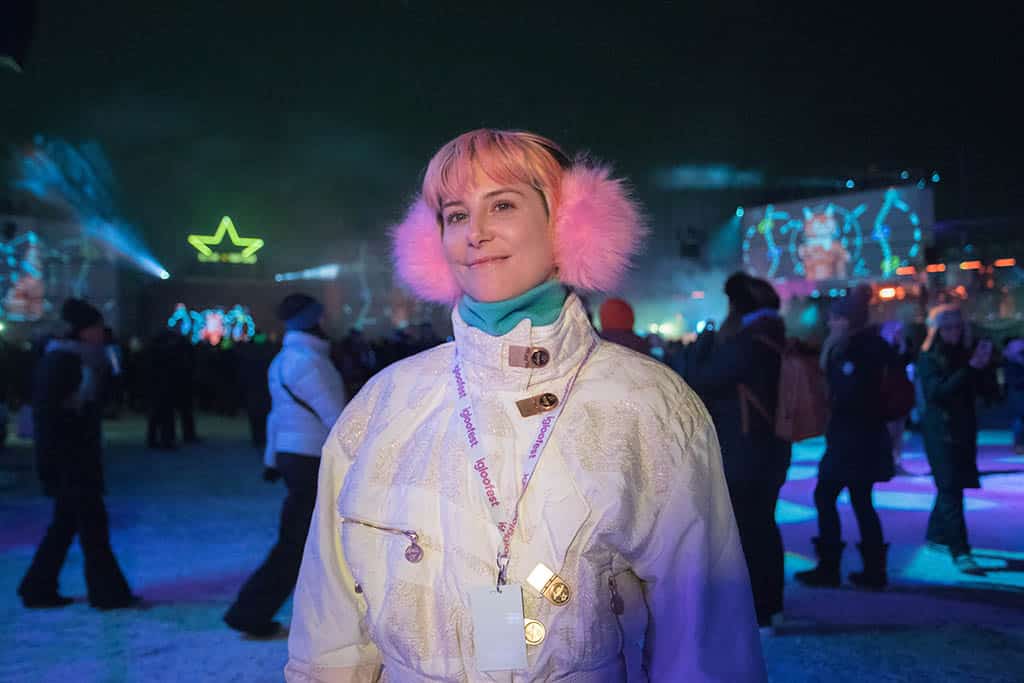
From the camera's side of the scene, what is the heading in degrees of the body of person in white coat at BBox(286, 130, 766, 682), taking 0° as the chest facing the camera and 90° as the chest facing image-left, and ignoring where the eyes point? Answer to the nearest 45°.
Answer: approximately 0°

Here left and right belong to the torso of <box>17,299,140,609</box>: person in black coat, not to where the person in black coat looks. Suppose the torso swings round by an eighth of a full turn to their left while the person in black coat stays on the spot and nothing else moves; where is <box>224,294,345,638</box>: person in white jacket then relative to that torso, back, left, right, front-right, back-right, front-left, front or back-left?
right

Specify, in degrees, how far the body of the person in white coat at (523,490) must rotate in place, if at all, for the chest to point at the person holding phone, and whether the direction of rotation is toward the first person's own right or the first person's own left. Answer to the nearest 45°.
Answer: approximately 135° to the first person's own left

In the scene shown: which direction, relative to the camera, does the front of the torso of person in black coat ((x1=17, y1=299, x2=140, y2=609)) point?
to the viewer's right

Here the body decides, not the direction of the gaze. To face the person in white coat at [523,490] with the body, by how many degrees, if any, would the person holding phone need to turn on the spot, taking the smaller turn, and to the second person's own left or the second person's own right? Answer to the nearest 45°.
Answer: approximately 45° to the second person's own right

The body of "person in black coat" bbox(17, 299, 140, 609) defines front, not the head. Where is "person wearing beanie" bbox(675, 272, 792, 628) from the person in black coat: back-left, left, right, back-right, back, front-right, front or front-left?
front-right

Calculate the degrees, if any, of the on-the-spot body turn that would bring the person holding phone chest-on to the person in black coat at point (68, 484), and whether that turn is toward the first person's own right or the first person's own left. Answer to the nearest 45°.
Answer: approximately 90° to the first person's own right

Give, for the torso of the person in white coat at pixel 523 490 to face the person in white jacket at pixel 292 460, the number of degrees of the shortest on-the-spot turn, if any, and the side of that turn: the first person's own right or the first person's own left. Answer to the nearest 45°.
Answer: approximately 135° to the first person's own right

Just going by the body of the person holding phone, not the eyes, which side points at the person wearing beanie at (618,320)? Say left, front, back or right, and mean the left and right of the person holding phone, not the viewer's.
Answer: right

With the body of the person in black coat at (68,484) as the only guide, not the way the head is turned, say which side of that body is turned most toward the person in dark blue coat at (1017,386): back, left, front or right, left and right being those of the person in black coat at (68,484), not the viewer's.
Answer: front

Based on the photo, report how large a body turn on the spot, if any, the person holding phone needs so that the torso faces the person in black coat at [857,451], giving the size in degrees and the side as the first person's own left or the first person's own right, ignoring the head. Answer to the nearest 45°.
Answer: approximately 90° to the first person's own right
